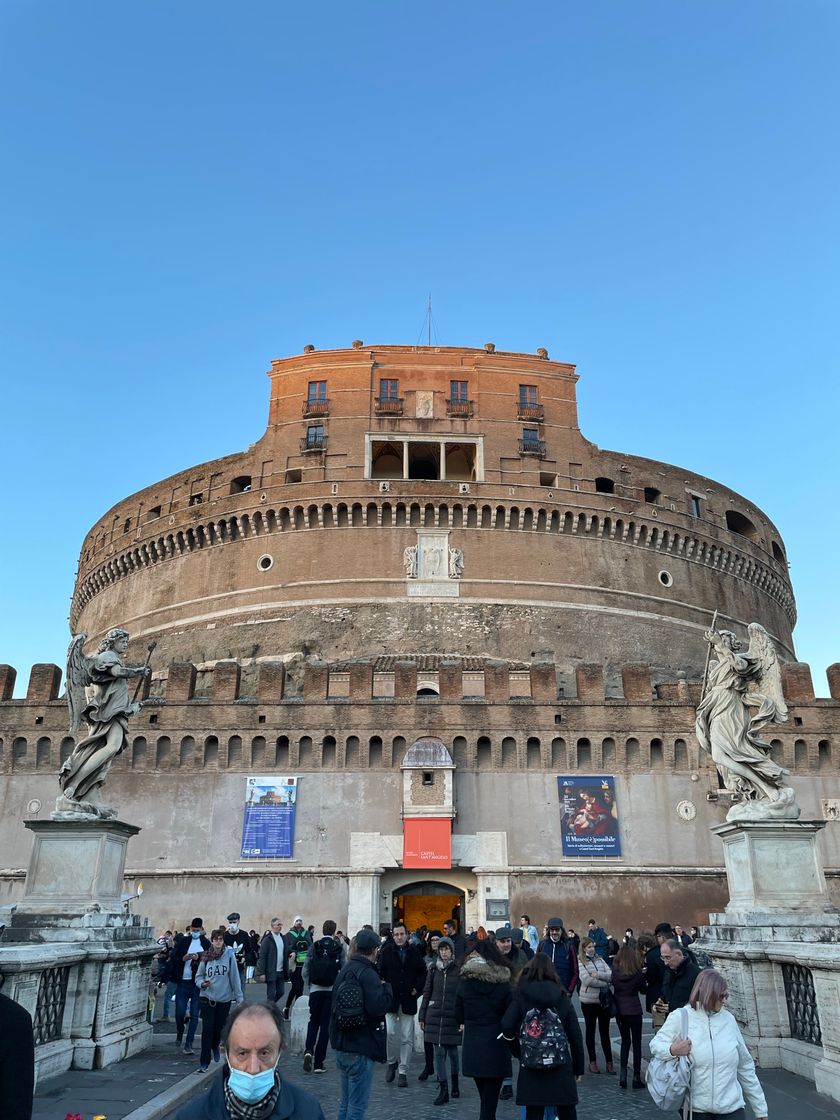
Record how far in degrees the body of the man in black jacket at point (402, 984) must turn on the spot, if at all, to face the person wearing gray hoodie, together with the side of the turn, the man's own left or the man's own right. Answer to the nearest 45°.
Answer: approximately 45° to the man's own right

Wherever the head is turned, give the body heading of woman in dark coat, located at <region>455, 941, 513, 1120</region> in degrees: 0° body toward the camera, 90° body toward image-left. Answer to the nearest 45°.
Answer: approximately 180°

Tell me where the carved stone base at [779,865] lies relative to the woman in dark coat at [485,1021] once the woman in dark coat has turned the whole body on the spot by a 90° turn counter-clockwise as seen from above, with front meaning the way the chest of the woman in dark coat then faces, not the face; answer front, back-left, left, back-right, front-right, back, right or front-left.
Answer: back-right

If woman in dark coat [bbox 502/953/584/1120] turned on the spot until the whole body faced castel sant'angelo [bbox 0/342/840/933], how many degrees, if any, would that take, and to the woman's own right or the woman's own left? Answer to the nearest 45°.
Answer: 0° — they already face it

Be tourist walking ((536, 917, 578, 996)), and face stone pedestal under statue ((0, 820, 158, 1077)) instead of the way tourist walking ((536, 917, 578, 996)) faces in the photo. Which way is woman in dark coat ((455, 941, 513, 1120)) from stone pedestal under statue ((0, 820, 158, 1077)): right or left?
left

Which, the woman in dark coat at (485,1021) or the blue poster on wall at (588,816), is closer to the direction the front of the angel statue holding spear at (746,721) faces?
the woman in dark coat

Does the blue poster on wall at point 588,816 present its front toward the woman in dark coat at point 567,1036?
yes

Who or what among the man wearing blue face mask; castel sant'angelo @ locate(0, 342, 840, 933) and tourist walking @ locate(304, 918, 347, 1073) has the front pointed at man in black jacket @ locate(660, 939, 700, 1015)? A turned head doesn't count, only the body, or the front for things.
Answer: the castel sant'angelo

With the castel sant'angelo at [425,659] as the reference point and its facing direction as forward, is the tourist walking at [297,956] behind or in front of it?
in front

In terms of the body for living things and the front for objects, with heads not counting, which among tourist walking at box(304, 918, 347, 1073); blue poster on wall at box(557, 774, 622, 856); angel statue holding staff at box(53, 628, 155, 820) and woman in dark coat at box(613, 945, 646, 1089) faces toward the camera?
the blue poster on wall

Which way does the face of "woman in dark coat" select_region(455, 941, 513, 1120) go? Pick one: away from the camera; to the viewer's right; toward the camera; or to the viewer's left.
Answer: away from the camera
